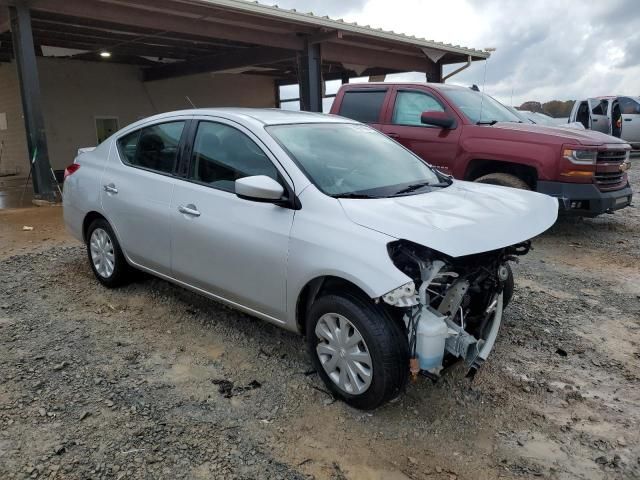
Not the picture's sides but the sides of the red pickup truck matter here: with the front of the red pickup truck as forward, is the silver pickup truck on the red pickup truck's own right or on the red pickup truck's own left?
on the red pickup truck's own left

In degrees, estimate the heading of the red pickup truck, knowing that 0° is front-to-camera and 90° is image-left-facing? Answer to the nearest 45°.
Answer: approximately 315°

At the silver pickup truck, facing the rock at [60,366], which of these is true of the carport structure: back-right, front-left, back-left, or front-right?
front-right

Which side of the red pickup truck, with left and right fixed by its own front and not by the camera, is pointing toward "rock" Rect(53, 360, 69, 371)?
right

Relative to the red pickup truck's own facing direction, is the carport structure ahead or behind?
behind

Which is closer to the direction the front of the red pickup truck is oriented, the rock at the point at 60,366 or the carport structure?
the rock

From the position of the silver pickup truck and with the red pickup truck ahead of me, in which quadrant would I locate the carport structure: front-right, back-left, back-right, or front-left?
front-right
